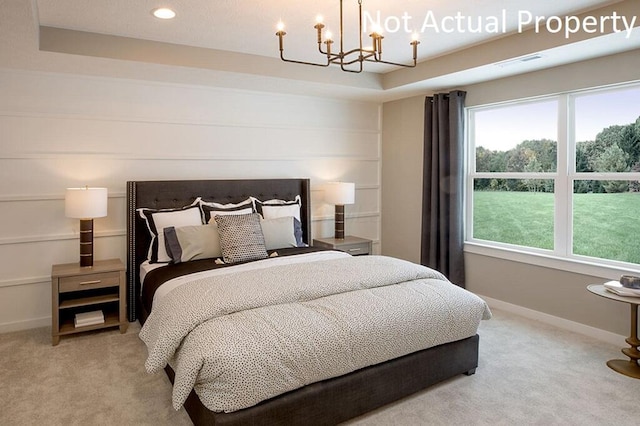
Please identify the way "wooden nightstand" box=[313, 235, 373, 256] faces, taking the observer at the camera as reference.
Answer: facing the viewer and to the right of the viewer

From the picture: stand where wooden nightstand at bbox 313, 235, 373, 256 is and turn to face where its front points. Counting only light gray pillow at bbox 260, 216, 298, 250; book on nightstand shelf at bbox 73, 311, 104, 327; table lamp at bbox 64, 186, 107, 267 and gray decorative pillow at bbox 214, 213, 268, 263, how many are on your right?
4

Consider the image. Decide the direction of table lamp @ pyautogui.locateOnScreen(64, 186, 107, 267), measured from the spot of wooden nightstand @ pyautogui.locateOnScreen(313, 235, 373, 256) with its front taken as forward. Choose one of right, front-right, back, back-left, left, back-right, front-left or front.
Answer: right

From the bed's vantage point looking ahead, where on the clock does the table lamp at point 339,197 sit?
The table lamp is roughly at 8 o'clock from the bed.

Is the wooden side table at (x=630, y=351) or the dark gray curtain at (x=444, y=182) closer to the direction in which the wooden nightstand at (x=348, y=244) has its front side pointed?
the wooden side table

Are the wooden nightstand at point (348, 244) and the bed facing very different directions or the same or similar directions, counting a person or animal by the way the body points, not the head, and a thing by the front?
same or similar directions

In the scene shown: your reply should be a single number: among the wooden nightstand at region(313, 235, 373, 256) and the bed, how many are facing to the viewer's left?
0

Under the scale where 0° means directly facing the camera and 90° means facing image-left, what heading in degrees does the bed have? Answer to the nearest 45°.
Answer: approximately 315°

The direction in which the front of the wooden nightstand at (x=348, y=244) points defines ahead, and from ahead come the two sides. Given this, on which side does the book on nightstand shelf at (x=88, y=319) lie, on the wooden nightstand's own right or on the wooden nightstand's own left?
on the wooden nightstand's own right

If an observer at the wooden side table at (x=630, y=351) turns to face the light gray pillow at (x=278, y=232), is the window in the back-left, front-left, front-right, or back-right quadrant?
front-right
